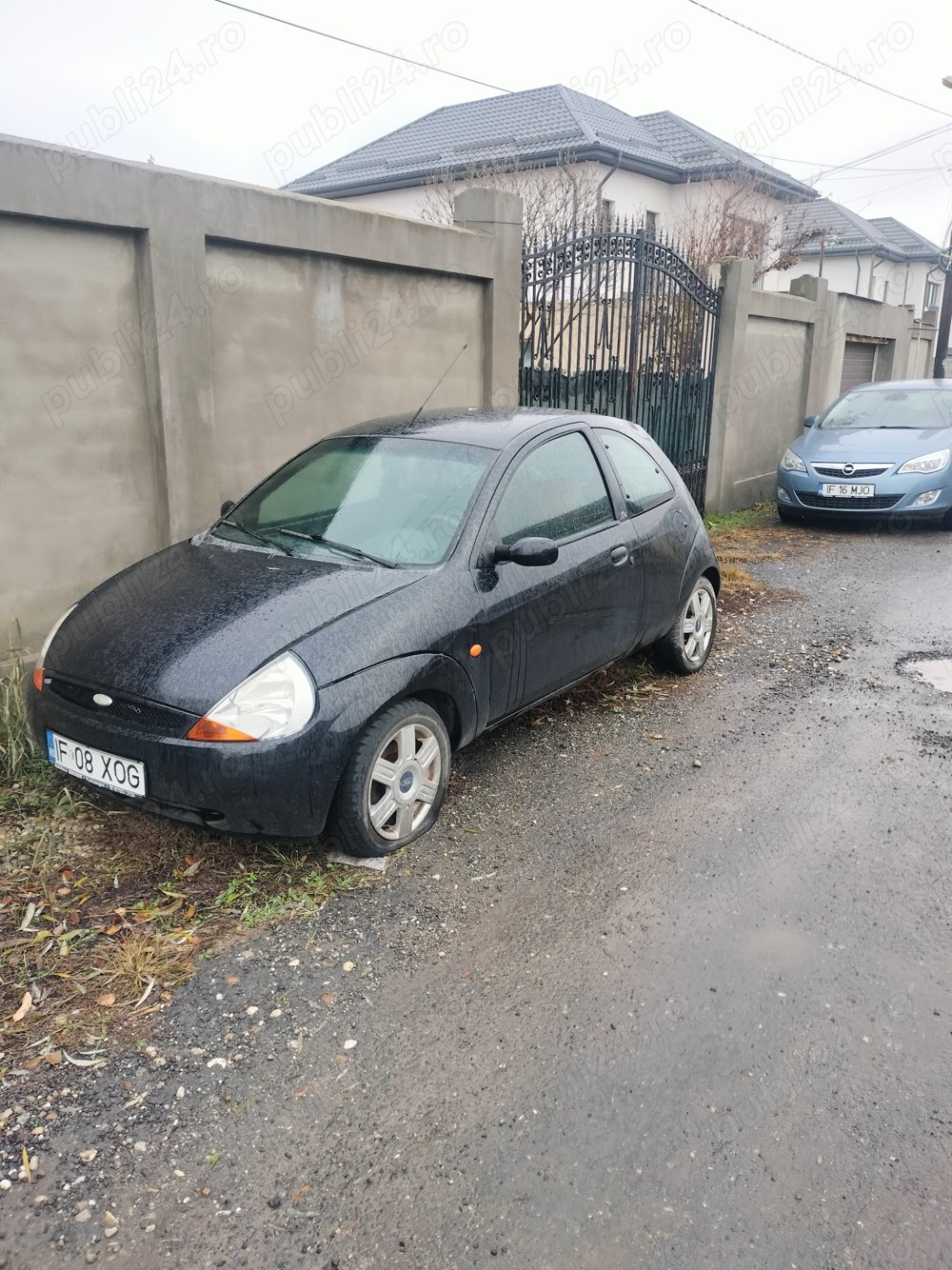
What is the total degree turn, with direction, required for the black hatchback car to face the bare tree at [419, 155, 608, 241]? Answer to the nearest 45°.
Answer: approximately 135° to its right

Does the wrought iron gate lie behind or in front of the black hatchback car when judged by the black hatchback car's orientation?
behind

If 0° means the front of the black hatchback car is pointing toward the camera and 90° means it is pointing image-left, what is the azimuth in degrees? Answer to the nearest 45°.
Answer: approximately 45°

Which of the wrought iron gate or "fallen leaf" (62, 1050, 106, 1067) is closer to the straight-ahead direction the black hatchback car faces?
the fallen leaf

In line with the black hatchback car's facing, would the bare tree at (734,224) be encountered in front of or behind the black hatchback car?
behind

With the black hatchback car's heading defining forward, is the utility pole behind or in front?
behind

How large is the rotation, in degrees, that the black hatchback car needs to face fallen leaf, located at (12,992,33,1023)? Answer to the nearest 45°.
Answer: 0° — it already faces it

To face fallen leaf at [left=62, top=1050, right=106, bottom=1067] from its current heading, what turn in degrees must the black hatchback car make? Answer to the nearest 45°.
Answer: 0° — it already faces it

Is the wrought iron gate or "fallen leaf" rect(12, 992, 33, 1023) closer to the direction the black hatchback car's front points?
the fallen leaf

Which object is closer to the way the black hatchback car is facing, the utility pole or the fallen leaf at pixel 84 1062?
the fallen leaf
